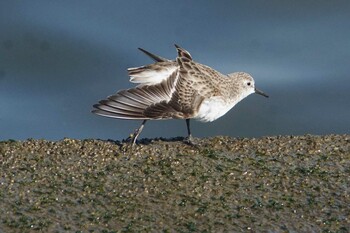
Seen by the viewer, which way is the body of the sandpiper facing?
to the viewer's right
